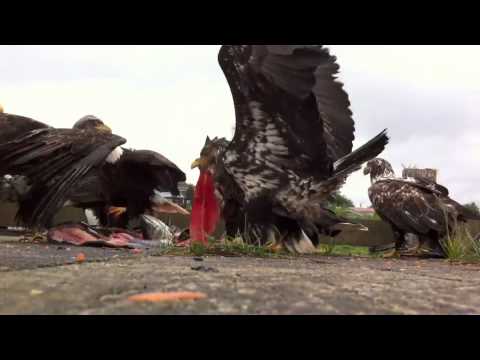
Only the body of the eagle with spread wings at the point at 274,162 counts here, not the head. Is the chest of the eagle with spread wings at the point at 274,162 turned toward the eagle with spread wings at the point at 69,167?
yes

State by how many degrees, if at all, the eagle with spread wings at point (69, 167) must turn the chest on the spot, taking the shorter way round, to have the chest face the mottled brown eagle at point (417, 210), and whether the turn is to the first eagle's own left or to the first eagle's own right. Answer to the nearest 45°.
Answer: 0° — it already faces it

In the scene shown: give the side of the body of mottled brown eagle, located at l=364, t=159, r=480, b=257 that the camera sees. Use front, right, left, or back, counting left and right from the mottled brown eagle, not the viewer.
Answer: left

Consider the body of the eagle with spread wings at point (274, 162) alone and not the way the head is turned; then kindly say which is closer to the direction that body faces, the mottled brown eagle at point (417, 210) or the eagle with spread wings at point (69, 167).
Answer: the eagle with spread wings

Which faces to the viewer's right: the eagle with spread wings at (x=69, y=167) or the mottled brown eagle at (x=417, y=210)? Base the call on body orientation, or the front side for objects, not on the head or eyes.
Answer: the eagle with spread wings

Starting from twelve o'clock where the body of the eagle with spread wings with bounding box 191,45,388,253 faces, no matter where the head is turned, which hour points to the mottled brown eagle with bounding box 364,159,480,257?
The mottled brown eagle is roughly at 5 o'clock from the eagle with spread wings.

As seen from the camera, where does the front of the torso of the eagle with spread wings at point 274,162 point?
to the viewer's left

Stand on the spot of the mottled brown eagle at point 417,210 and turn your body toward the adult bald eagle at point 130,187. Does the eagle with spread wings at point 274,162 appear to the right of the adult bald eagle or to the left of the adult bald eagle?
left

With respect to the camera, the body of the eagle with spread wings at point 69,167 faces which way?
to the viewer's right

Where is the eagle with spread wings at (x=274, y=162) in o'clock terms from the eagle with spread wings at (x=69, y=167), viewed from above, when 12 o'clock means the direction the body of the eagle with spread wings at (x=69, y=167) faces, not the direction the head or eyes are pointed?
the eagle with spread wings at (x=274, y=162) is roughly at 1 o'clock from the eagle with spread wings at (x=69, y=167).

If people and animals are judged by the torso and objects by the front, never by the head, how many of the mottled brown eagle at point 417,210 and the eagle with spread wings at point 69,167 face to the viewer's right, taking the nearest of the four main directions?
1

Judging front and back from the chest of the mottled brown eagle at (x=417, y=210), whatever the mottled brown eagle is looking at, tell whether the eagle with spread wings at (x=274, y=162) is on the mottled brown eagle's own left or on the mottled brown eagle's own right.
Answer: on the mottled brown eagle's own left
